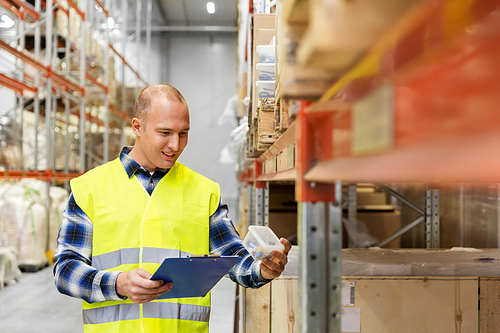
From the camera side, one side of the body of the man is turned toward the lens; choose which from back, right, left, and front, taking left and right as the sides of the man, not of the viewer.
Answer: front

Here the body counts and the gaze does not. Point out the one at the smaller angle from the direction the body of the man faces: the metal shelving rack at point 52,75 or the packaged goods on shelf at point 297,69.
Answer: the packaged goods on shelf

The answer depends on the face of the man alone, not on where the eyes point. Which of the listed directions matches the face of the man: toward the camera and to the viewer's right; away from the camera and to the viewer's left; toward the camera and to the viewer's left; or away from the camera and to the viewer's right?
toward the camera and to the viewer's right

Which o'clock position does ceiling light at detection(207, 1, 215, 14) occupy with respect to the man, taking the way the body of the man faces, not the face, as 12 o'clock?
The ceiling light is roughly at 6 o'clock from the man.

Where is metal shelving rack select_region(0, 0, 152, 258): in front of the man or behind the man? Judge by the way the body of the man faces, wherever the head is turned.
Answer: behind

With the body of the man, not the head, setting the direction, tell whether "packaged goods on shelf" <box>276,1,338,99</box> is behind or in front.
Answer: in front
